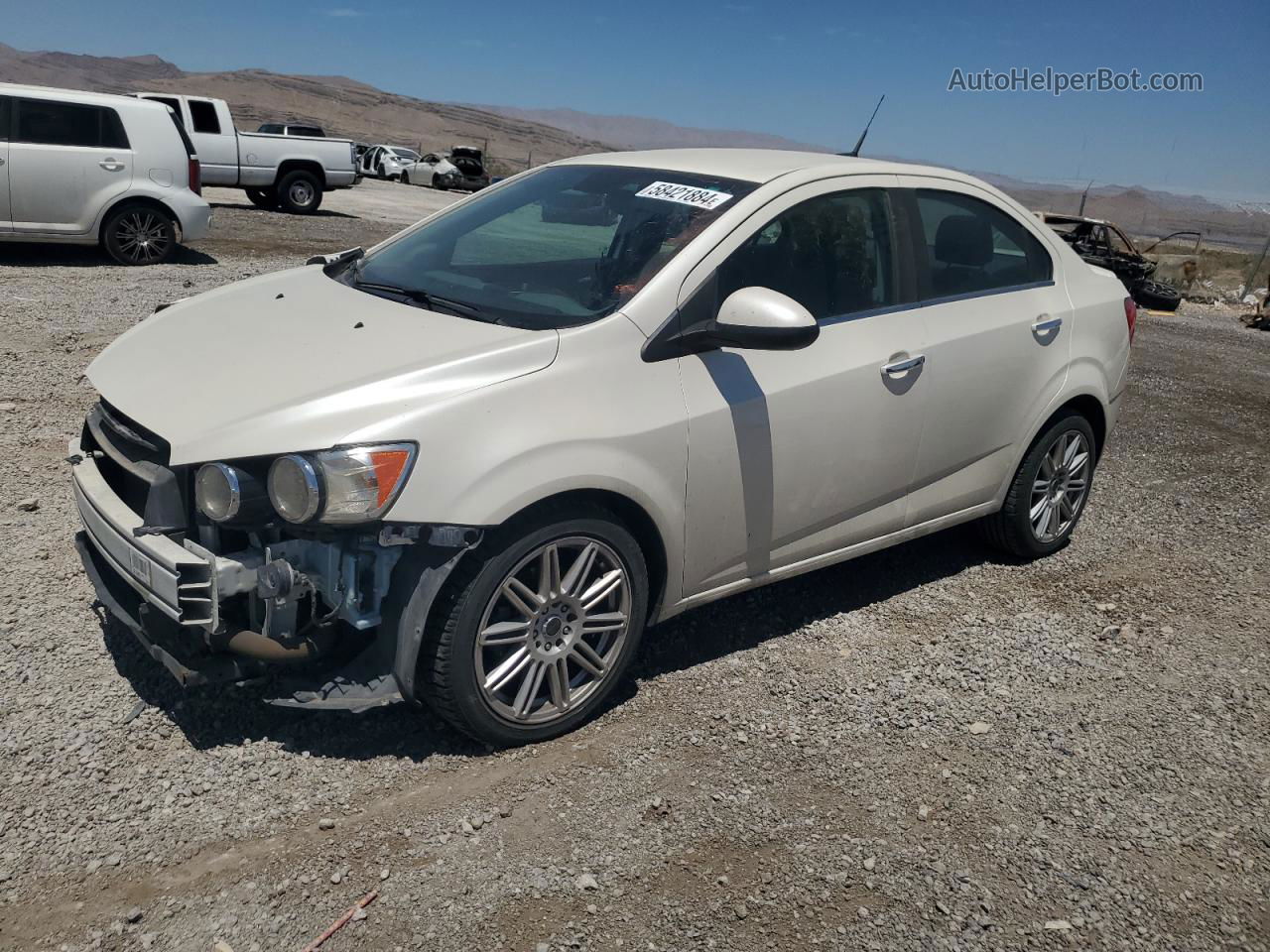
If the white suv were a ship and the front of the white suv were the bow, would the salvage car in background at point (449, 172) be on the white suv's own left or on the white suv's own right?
on the white suv's own right

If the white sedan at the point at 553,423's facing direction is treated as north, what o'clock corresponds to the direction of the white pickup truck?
The white pickup truck is roughly at 4 o'clock from the white sedan.

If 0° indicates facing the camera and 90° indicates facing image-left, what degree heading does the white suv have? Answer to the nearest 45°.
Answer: approximately 90°

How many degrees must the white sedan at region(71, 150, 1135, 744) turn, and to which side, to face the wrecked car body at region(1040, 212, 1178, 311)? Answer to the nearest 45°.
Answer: approximately 180°

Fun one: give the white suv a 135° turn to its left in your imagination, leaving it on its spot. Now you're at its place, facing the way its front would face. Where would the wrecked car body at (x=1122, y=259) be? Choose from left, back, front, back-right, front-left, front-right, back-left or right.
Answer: front-left

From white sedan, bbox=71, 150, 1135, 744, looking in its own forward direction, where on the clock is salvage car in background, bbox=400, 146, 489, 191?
The salvage car in background is roughly at 4 o'clock from the white sedan.

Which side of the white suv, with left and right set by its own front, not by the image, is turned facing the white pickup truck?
right

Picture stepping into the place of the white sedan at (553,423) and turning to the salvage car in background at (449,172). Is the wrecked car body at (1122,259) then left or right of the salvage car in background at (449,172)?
right

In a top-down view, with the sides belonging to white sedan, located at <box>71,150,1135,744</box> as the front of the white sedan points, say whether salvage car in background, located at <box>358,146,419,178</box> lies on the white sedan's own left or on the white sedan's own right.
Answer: on the white sedan's own right

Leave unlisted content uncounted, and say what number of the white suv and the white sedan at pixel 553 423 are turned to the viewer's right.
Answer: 0

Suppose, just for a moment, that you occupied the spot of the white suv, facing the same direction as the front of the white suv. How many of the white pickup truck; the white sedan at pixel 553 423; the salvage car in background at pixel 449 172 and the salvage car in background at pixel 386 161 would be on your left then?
1

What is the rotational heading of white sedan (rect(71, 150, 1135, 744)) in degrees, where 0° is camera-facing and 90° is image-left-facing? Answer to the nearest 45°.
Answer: approximately 45°

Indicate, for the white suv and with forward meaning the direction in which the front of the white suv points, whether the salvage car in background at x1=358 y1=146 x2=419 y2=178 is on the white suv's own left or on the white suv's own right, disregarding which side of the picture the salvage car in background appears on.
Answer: on the white suv's own right
